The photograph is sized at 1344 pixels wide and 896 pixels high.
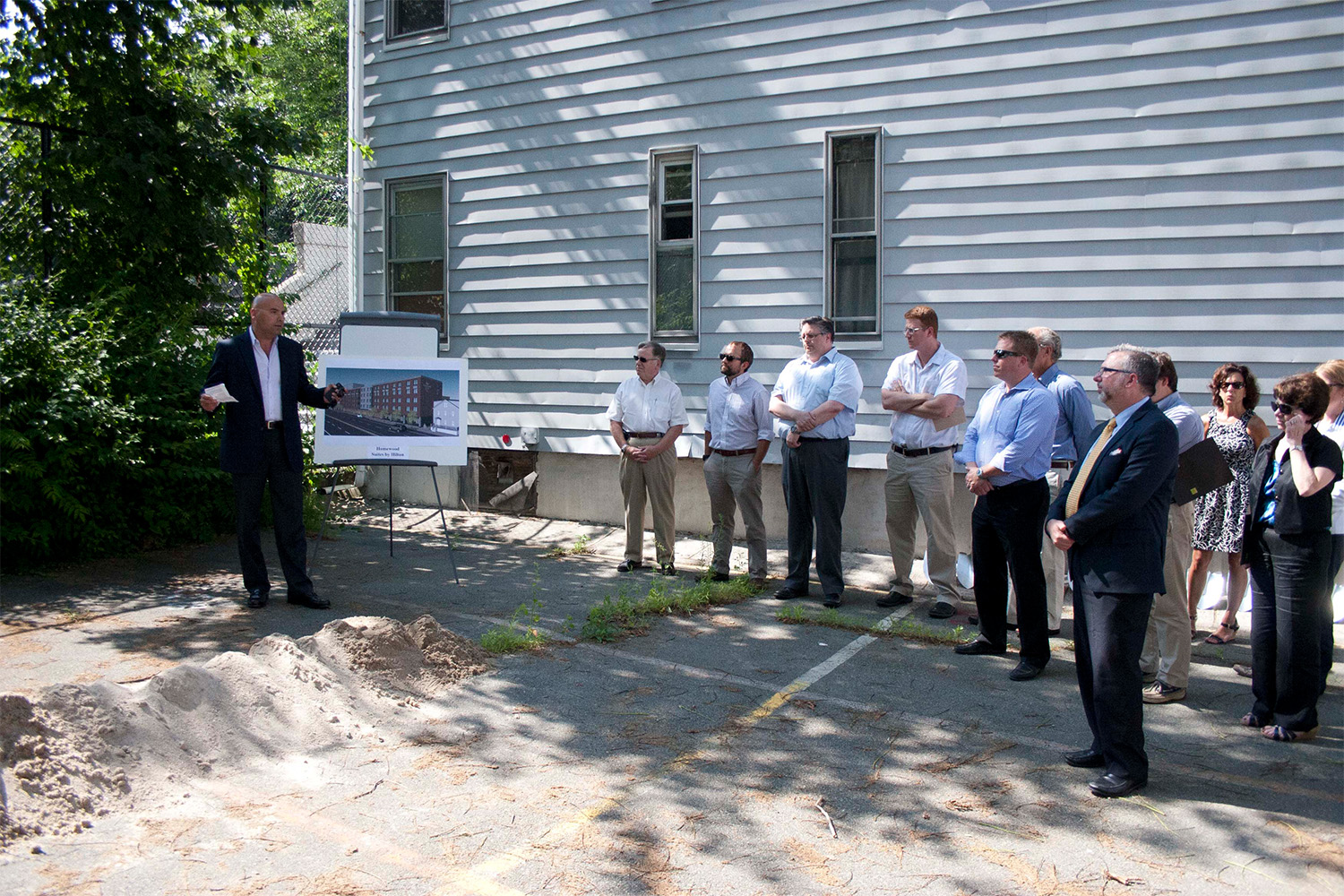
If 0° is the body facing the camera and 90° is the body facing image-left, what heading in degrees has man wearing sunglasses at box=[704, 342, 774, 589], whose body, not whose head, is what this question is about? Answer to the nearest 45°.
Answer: approximately 45°

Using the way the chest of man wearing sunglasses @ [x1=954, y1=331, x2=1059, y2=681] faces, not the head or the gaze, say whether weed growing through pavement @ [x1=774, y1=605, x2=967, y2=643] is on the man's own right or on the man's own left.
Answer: on the man's own right

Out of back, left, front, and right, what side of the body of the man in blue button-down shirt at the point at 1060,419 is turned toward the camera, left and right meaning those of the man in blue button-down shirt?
left

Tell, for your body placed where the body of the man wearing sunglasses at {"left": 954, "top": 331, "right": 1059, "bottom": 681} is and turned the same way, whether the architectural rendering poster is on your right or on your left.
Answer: on your right

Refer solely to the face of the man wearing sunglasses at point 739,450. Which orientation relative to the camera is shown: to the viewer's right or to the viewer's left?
to the viewer's left

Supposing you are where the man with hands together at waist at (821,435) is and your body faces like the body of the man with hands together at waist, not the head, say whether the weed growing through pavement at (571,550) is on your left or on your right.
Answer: on your right

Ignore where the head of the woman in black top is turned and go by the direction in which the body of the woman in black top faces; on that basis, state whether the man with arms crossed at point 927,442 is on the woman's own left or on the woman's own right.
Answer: on the woman's own right

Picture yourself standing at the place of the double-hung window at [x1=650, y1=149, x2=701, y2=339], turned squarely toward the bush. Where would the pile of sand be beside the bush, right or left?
left

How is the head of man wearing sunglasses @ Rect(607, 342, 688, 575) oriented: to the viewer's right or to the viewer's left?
to the viewer's left

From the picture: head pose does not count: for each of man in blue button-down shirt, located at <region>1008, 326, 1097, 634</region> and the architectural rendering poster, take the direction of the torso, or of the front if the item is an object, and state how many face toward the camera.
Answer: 1

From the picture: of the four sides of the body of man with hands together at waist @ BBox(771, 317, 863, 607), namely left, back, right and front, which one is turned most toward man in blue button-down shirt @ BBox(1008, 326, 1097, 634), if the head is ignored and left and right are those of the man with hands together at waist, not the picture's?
left

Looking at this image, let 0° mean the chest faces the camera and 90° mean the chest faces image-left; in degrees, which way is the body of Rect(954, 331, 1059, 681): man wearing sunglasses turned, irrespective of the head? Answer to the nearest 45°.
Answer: approximately 45°

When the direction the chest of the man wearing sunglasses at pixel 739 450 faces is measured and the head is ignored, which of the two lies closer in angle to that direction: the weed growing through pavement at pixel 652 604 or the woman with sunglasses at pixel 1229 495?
the weed growing through pavement
